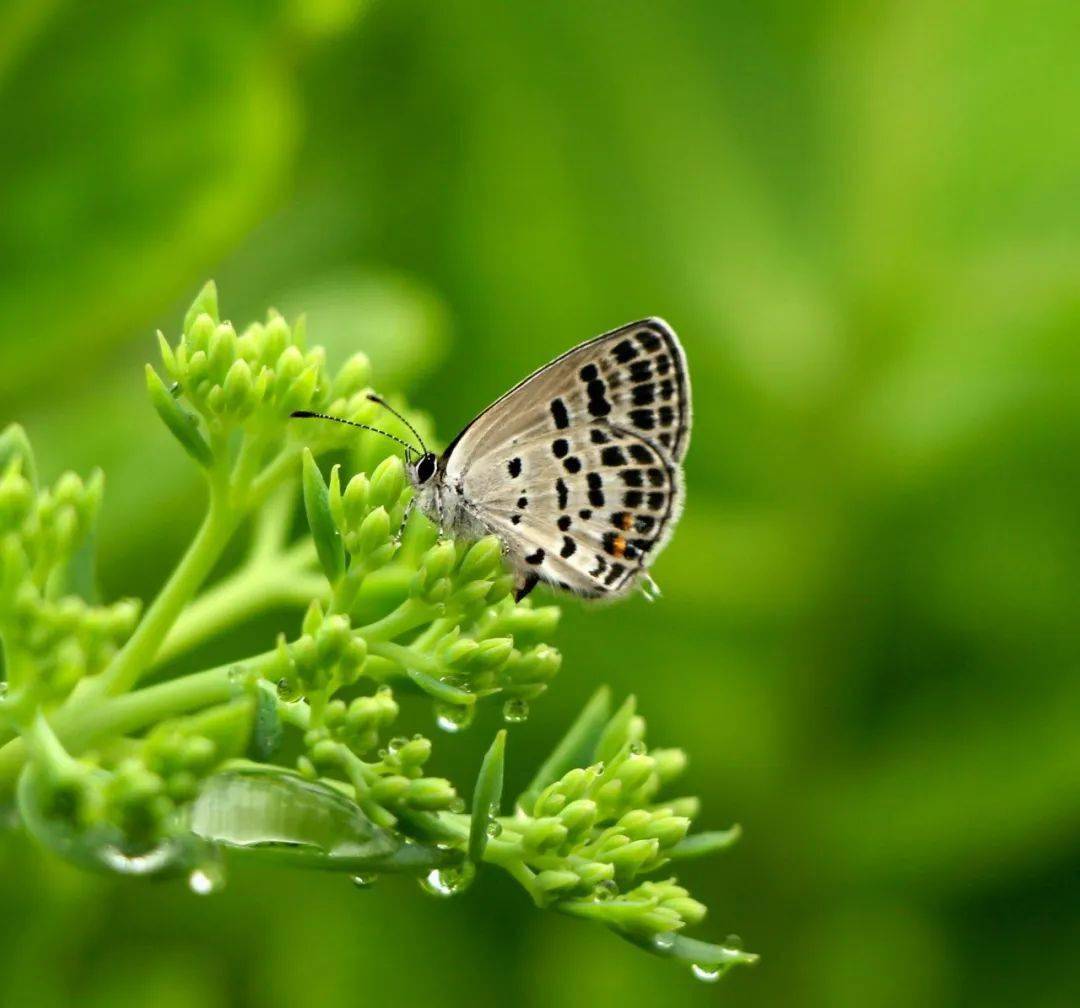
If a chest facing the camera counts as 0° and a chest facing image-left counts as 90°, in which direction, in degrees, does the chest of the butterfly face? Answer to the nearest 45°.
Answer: approximately 90°
